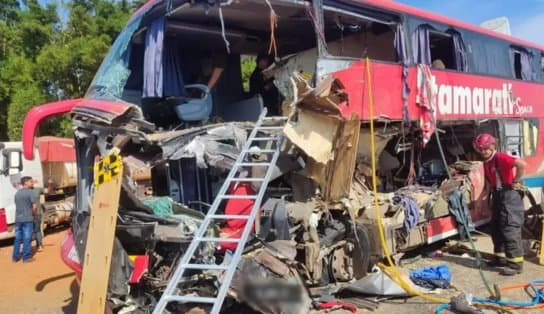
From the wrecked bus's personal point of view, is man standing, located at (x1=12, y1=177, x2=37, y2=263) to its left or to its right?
on its right

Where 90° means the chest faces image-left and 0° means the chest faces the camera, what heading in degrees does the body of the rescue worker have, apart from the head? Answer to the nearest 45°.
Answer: approximately 45°

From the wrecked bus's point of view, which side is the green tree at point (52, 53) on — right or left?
on its right

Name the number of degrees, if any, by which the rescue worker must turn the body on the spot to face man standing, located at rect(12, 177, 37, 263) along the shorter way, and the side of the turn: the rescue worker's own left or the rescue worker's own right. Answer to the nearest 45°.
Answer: approximately 45° to the rescue worker's own right

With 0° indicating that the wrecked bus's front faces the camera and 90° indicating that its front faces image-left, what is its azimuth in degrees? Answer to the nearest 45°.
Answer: approximately 45°

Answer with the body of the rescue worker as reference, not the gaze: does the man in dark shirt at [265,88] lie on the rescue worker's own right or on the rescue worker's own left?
on the rescue worker's own right

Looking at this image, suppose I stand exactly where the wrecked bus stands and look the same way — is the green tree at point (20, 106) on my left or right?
on my right
